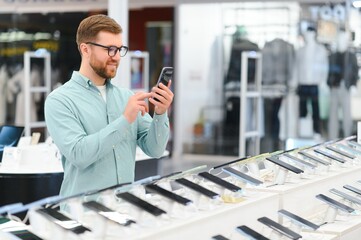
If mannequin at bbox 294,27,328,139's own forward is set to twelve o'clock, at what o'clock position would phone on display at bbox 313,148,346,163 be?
The phone on display is roughly at 12 o'clock from the mannequin.

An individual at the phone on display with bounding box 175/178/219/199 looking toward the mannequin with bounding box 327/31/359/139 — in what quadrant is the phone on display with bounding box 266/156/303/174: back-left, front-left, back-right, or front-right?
front-right

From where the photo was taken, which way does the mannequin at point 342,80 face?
toward the camera

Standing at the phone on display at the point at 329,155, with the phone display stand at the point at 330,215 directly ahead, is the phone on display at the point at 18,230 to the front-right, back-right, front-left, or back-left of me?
front-right

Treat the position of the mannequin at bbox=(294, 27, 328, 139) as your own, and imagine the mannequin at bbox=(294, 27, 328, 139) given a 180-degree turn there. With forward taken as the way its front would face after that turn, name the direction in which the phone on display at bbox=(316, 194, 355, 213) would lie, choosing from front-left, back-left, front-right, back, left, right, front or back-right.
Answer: back

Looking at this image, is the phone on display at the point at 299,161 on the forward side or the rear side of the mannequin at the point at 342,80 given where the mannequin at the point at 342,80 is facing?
on the forward side

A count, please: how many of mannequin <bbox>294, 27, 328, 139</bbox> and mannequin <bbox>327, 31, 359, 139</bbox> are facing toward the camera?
2

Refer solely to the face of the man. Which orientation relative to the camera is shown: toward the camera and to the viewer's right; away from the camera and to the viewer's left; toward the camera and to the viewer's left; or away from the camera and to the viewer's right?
toward the camera and to the viewer's right

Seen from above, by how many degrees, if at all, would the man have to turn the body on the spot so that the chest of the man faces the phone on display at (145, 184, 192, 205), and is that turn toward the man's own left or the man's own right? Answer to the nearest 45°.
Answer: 0° — they already face it

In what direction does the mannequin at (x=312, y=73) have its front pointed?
toward the camera

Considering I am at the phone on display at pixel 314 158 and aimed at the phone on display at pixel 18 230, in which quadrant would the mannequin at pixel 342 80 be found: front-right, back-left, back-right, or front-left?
back-right

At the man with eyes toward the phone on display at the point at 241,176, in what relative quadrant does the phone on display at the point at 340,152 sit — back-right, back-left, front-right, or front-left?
front-left

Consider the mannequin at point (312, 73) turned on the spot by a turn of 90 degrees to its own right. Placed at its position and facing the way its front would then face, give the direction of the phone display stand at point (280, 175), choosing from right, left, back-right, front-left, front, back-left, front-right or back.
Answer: left

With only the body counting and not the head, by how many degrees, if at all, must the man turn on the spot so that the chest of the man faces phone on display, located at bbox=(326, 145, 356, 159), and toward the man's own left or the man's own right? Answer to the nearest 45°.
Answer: approximately 90° to the man's own left

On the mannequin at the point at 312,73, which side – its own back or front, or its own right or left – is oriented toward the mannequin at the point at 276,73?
right
